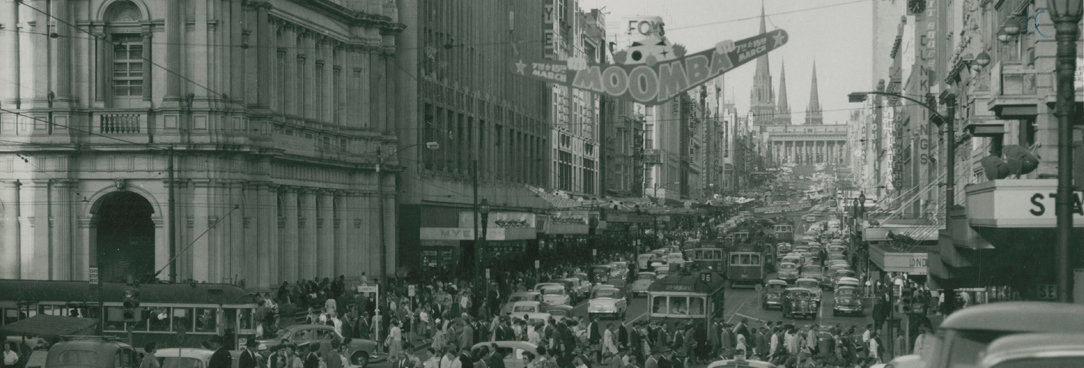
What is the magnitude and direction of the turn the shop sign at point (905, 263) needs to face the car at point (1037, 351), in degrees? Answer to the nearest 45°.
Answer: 0° — it already faces it

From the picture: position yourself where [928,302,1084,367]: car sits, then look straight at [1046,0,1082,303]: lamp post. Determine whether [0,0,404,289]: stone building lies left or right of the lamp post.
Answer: left

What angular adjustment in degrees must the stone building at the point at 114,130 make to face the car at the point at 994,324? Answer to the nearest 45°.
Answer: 0° — it already faces it

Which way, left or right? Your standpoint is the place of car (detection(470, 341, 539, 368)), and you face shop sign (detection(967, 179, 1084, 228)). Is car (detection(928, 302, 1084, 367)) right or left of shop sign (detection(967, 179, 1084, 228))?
right

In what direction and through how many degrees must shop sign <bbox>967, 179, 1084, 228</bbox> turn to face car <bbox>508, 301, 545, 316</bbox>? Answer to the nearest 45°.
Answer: approximately 135° to its right

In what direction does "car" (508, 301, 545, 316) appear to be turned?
away from the camera
